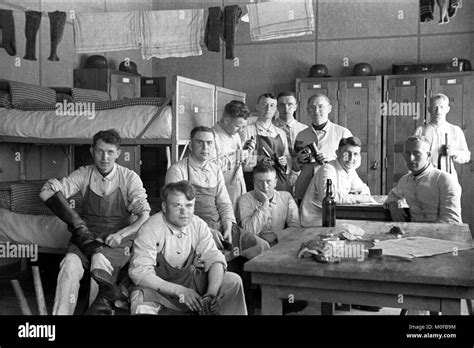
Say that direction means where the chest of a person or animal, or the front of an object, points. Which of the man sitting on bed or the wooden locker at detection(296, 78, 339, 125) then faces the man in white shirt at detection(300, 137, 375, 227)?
the wooden locker

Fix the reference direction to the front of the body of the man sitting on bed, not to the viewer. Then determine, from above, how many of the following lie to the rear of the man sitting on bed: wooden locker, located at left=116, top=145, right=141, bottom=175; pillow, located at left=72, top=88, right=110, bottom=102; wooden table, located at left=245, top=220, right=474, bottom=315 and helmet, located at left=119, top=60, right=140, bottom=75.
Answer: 3

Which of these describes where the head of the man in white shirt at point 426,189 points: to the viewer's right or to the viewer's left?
to the viewer's left

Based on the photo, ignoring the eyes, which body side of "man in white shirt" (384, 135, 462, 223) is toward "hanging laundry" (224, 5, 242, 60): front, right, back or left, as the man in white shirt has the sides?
right

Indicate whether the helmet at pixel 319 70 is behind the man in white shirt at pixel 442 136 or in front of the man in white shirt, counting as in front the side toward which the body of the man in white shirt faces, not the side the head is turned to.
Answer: behind

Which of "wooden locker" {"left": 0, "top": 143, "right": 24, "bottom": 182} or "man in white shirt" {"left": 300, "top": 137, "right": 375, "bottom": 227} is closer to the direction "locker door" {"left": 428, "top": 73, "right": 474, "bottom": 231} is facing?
the man in white shirt
